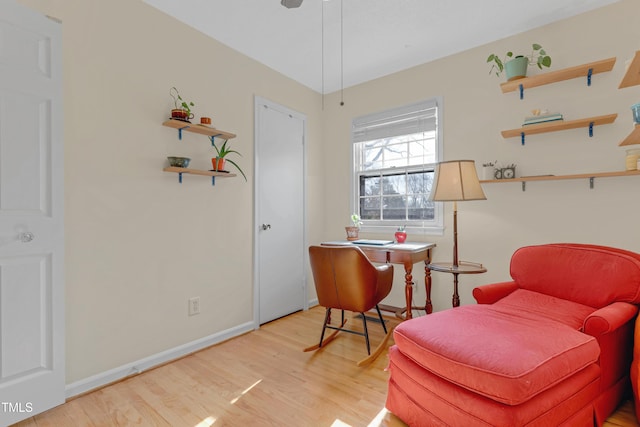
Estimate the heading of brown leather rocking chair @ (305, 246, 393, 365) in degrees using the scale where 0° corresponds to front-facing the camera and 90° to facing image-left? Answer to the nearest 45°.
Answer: approximately 225°

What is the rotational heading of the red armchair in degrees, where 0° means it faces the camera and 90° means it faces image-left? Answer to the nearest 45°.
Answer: approximately 45°

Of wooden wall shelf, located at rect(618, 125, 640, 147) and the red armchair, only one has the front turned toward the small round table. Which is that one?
the wooden wall shelf

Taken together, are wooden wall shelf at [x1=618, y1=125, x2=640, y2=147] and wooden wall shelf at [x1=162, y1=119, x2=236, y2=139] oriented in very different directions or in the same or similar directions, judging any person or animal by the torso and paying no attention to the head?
very different directions

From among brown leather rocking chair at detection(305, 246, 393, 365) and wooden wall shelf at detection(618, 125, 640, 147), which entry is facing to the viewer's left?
the wooden wall shelf

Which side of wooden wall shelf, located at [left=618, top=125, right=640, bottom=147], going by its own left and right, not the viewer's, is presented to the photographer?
left

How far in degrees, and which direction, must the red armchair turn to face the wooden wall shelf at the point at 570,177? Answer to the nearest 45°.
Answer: approximately 135° to its right

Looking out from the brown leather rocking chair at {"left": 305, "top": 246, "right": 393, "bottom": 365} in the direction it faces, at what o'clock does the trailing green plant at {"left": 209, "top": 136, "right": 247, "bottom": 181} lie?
The trailing green plant is roughly at 8 o'clock from the brown leather rocking chair.
